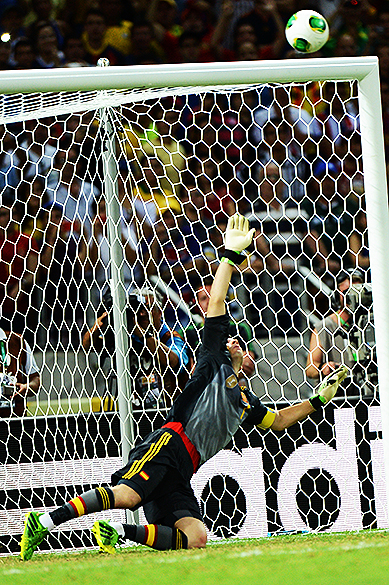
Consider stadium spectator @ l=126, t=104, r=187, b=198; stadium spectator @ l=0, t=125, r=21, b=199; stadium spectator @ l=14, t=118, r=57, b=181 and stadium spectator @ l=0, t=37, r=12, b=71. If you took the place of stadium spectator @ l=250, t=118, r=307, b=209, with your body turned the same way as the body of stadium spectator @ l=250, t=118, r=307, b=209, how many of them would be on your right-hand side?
4

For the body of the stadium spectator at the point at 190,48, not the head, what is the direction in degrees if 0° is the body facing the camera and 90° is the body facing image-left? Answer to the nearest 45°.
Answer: approximately 0°

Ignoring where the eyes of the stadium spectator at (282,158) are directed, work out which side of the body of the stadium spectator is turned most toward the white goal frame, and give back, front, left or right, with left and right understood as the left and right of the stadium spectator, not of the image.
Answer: front

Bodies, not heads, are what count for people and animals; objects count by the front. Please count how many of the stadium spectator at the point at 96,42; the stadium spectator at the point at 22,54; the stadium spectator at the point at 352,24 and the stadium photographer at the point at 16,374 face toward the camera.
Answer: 4

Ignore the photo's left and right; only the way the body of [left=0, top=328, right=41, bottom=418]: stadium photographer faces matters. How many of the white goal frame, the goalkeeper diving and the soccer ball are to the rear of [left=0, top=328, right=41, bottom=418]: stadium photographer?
0

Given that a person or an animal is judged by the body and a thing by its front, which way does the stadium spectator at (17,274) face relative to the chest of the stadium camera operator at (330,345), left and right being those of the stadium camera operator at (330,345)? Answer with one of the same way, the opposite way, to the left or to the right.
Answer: the same way

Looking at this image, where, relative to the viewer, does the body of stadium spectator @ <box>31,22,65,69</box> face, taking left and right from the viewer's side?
facing the viewer

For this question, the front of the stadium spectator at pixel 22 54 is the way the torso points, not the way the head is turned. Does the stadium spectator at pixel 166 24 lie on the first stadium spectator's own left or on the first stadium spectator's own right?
on the first stadium spectator's own left

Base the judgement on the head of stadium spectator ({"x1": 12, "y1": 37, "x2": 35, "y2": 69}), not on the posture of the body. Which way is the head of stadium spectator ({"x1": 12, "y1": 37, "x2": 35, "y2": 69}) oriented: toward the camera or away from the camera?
toward the camera

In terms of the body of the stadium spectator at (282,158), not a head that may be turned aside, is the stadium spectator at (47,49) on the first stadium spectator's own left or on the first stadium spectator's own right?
on the first stadium spectator's own right

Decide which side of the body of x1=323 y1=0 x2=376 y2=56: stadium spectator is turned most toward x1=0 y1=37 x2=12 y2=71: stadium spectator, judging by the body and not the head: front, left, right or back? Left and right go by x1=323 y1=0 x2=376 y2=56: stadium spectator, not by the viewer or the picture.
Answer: right

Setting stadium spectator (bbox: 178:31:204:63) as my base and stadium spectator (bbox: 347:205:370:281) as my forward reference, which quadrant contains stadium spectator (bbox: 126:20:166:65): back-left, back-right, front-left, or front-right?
back-right

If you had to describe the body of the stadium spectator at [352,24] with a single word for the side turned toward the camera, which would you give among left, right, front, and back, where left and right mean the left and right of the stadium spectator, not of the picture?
front

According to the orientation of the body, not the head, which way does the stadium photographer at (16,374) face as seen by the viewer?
toward the camera

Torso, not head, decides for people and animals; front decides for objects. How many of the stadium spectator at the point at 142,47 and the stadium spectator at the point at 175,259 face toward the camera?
2
